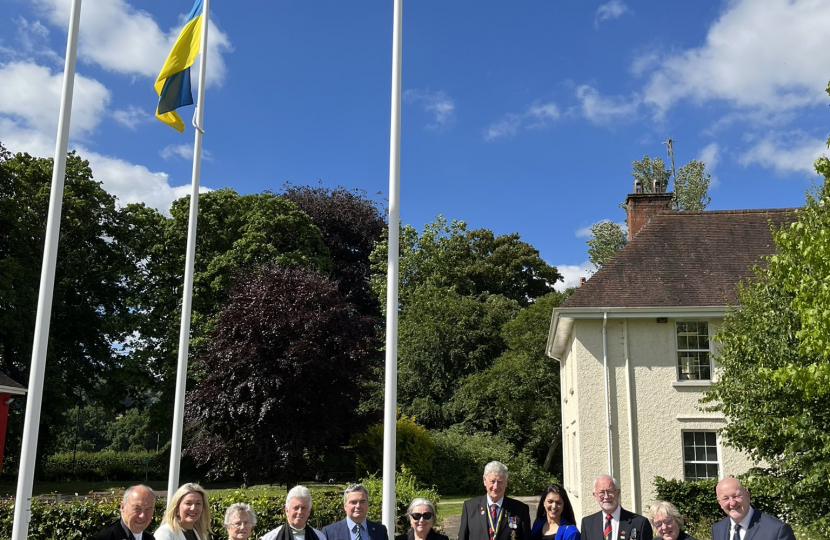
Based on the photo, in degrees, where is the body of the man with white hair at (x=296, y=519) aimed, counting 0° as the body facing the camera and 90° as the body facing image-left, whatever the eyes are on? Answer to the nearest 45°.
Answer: approximately 0°

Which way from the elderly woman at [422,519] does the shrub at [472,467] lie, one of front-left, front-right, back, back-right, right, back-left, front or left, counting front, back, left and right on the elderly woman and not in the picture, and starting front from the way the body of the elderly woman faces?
back

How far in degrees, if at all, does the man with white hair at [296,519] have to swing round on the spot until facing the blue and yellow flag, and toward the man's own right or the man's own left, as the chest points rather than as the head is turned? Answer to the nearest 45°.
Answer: approximately 180°

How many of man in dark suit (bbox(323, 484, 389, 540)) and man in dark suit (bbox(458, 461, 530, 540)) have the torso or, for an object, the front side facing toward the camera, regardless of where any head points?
2

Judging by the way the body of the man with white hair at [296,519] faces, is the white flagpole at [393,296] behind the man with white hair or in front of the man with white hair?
behind

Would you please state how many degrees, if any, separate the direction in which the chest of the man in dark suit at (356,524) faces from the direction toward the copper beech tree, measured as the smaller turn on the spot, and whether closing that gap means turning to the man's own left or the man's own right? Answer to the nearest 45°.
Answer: approximately 180°

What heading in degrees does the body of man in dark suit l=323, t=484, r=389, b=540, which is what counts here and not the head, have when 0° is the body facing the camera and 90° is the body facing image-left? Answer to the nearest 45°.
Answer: approximately 0°

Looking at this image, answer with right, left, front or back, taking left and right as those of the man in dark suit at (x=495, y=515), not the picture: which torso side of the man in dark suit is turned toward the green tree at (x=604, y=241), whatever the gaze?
back
